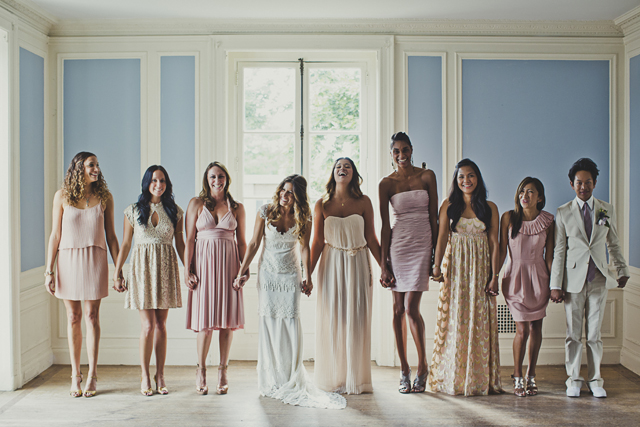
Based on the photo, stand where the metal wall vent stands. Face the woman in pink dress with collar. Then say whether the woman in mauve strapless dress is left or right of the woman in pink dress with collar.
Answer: right

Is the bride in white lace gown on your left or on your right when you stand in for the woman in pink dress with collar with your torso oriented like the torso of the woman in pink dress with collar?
on your right

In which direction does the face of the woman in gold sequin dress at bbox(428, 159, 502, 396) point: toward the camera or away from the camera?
toward the camera

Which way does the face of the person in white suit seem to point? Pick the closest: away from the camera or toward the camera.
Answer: toward the camera

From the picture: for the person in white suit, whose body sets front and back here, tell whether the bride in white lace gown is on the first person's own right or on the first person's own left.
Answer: on the first person's own right

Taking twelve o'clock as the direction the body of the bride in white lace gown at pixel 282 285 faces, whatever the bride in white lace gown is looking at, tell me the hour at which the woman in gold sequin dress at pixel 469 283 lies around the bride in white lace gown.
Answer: The woman in gold sequin dress is roughly at 9 o'clock from the bride in white lace gown.

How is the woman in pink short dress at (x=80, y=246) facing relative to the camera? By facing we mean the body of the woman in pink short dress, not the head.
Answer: toward the camera

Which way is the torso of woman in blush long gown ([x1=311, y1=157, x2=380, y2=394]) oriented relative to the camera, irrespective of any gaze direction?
toward the camera
